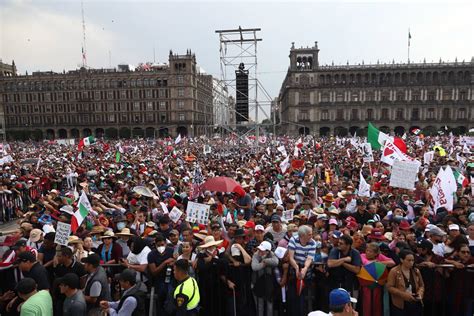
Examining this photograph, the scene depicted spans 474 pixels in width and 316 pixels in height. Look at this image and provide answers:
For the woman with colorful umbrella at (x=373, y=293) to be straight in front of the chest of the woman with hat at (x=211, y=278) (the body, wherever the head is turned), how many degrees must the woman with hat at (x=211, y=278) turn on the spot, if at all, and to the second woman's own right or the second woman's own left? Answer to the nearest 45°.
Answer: approximately 90° to the second woman's own left

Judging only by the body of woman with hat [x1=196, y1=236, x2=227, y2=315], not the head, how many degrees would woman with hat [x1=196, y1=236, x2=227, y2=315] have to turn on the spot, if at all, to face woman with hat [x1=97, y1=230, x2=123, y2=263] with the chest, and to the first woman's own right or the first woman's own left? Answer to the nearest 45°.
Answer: approximately 90° to the first woman's own right

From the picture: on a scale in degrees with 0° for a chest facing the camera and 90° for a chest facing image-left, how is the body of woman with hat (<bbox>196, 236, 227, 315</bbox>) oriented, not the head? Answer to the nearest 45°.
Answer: approximately 0°
